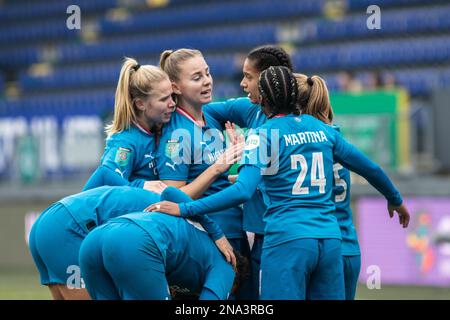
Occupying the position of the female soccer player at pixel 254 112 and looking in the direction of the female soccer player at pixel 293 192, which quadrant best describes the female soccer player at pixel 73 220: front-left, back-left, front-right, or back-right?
front-right

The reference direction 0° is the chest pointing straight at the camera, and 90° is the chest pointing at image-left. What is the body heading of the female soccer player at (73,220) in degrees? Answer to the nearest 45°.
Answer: approximately 270°

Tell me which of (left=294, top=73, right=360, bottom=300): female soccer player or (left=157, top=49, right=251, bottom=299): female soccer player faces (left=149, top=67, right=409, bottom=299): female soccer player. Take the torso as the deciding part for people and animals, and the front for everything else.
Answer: (left=157, top=49, right=251, bottom=299): female soccer player

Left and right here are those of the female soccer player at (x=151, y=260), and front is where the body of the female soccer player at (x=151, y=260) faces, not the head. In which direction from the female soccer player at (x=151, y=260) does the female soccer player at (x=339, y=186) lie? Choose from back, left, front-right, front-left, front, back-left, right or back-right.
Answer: front

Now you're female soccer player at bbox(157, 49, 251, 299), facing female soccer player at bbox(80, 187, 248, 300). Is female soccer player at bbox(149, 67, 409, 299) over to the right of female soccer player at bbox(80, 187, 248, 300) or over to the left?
left

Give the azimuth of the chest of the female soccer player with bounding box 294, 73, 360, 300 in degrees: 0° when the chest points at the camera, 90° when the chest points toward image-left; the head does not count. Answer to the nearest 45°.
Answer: approximately 135°

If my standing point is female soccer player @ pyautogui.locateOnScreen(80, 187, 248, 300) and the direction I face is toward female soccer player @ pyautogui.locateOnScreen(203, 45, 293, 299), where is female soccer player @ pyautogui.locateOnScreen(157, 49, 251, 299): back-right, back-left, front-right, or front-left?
front-left

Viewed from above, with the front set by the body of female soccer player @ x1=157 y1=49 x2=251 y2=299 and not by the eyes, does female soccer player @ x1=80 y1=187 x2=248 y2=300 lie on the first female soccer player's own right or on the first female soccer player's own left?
on the first female soccer player's own right

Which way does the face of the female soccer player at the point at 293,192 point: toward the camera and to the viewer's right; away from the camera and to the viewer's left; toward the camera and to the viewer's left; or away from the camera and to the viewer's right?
away from the camera and to the viewer's left

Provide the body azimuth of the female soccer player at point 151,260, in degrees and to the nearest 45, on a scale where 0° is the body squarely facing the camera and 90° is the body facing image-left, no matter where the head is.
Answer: approximately 225°

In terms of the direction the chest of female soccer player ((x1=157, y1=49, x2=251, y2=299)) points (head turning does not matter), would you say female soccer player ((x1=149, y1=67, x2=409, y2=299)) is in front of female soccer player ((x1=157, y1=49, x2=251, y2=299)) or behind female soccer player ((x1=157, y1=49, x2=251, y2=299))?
in front

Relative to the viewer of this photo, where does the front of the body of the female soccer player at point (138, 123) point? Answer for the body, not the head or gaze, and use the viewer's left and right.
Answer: facing the viewer and to the right of the viewer

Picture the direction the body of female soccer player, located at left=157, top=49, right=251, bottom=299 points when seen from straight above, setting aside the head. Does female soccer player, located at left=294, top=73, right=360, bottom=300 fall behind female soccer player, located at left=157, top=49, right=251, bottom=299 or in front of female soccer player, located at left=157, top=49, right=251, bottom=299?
in front
